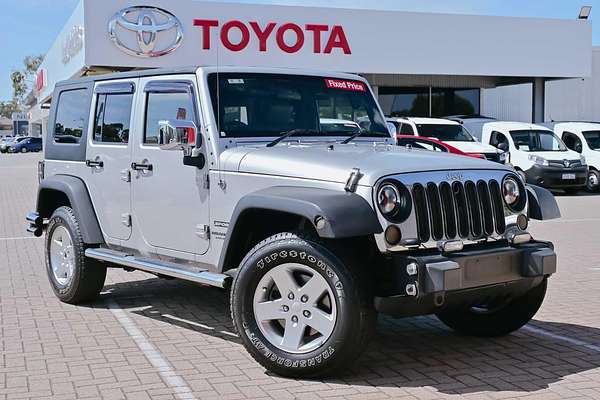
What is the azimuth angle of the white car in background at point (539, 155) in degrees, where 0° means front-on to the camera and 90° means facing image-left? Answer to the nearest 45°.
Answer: approximately 315°

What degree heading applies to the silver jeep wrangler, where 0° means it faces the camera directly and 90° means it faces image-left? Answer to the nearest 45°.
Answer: approximately 315°

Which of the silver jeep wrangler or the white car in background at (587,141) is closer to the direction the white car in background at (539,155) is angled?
the silver jeep wrangler

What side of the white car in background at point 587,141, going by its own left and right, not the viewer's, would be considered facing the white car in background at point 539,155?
right

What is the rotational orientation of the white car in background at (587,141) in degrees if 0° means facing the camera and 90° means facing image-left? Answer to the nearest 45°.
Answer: approximately 315°

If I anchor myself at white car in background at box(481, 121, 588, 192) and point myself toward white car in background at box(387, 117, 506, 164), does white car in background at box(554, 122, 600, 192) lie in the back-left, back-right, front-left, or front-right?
back-right

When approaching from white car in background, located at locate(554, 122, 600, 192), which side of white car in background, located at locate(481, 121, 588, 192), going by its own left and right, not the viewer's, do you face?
left

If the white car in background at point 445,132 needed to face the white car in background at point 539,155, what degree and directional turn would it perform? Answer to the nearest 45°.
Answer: approximately 45° to its left

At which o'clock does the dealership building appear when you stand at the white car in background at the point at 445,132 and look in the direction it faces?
The dealership building is roughly at 6 o'clock from the white car in background.

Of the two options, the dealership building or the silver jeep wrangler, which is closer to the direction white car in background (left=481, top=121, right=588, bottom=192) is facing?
the silver jeep wrangler
